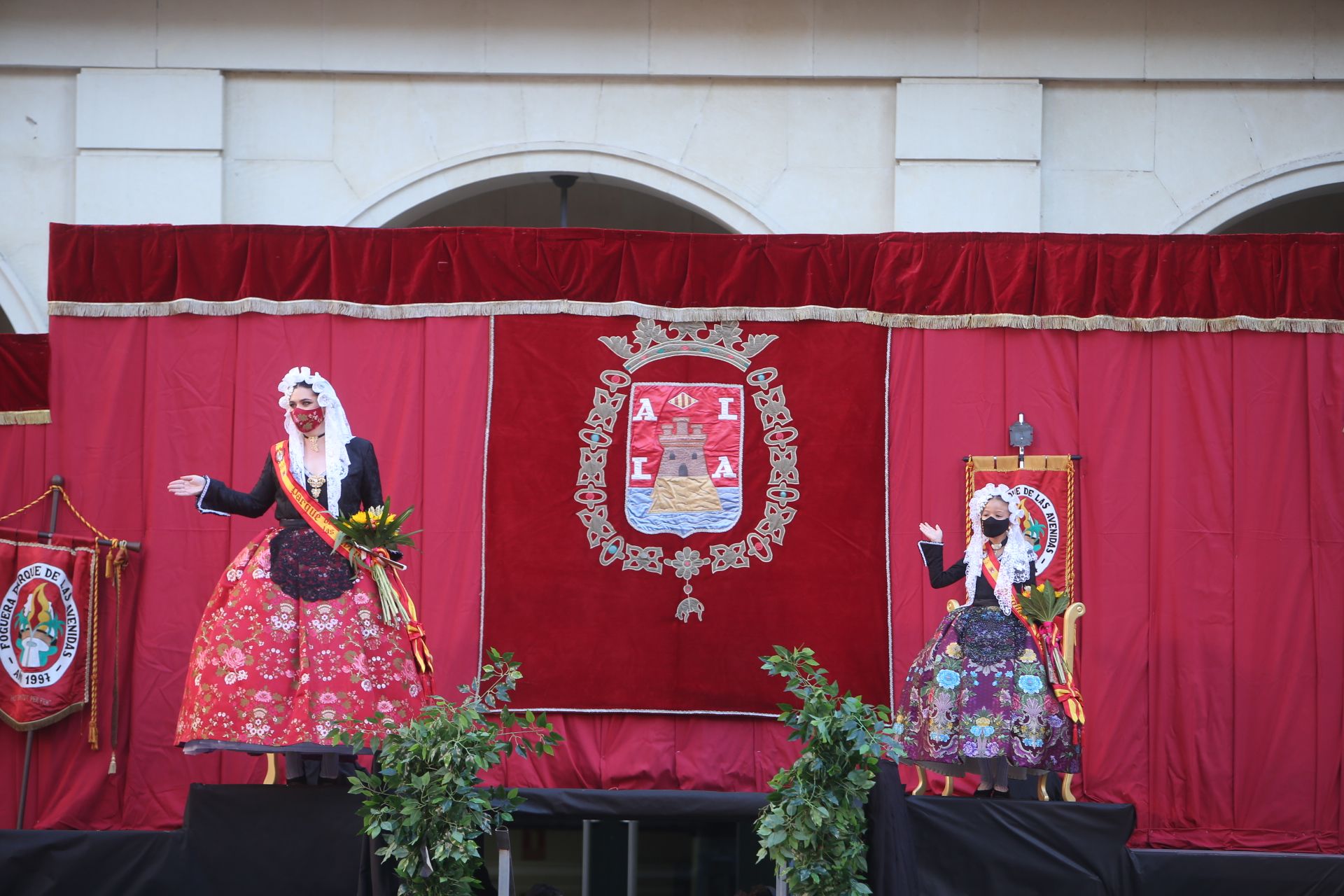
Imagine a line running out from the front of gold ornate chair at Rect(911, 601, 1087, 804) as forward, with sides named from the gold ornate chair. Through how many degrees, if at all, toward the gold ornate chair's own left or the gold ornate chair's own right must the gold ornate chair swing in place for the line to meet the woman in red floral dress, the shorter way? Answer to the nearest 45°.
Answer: approximately 90° to the gold ornate chair's own right

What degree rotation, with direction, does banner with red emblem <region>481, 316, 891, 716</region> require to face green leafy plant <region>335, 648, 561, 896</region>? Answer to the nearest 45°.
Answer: approximately 45° to its right

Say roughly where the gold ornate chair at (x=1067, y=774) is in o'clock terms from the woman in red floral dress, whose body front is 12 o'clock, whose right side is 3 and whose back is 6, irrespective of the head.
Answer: The gold ornate chair is roughly at 9 o'clock from the woman in red floral dress.

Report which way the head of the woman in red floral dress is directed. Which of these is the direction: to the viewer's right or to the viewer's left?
to the viewer's left

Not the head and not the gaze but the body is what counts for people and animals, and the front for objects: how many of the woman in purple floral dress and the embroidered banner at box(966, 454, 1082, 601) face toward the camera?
2

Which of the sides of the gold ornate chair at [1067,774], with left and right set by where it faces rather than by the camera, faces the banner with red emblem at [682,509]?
right

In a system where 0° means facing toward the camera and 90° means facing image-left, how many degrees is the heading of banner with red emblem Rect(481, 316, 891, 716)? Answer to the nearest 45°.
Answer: approximately 0°
